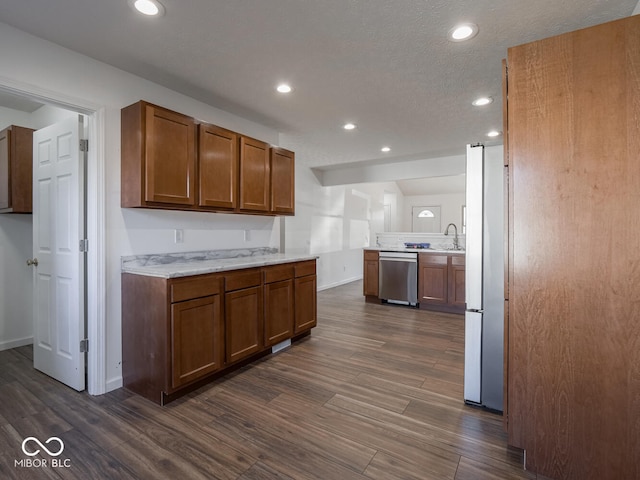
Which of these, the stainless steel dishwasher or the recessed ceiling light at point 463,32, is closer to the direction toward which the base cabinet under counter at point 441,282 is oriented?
the recessed ceiling light

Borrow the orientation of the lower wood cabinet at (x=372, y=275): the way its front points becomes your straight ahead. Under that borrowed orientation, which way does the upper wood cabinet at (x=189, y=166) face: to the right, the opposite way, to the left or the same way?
to the left

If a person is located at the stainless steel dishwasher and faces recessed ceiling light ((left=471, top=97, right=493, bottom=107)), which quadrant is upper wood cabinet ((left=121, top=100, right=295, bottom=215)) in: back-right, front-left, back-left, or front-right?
front-right

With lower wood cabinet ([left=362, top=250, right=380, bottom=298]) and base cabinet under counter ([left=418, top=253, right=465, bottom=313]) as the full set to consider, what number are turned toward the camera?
2

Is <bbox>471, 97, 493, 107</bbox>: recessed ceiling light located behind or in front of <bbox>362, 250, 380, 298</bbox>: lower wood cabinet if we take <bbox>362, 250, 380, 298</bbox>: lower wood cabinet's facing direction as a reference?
in front

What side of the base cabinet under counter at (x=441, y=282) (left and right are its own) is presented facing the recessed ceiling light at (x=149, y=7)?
front

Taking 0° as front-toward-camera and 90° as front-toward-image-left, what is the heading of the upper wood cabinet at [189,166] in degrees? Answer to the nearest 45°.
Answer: approximately 315°

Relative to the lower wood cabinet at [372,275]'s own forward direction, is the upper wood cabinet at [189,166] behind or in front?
in front

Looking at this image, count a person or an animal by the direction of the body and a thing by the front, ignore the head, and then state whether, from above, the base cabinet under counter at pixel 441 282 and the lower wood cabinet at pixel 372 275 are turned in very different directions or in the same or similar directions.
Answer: same or similar directions

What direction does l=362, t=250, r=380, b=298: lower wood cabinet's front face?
toward the camera

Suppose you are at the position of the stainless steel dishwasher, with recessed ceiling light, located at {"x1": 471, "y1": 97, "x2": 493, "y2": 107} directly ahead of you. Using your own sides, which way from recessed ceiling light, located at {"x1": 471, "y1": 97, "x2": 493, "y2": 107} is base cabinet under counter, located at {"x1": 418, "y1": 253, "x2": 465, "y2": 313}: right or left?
left

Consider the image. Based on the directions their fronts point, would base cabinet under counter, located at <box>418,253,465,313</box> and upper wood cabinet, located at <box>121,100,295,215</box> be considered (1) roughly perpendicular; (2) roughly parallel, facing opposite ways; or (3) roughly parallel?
roughly perpendicular
